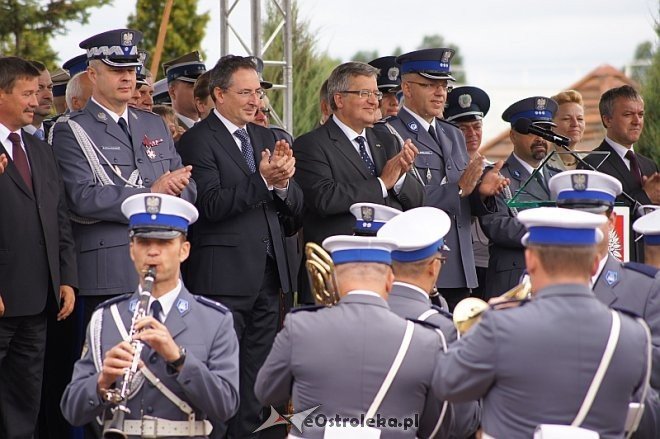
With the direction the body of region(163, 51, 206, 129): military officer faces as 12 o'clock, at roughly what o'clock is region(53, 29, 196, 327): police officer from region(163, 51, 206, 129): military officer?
region(53, 29, 196, 327): police officer is roughly at 2 o'clock from region(163, 51, 206, 129): military officer.

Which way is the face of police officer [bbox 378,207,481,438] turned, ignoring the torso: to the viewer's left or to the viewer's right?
to the viewer's right

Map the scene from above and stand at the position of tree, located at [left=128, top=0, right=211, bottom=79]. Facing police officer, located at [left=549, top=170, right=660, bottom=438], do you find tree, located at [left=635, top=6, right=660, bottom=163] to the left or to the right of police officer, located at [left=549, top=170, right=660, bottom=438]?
left

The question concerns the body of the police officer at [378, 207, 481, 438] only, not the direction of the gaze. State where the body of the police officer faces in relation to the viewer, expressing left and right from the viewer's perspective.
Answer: facing away from the viewer and to the right of the viewer

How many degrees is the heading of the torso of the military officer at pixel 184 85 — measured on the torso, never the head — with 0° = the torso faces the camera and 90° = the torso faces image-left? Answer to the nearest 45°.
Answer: approximately 315°

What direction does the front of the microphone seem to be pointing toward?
to the viewer's left

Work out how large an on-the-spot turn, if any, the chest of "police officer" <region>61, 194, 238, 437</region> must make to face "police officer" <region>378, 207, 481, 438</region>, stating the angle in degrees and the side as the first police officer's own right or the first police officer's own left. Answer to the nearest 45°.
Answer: approximately 90° to the first police officer's own left
